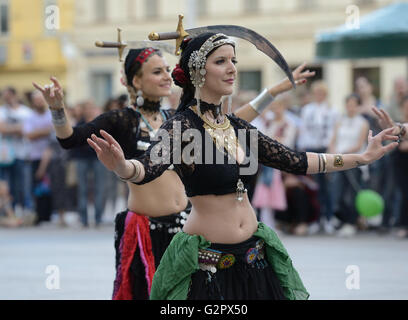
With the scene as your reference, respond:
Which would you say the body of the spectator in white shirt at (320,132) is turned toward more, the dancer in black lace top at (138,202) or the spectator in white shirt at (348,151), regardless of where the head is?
the dancer in black lace top

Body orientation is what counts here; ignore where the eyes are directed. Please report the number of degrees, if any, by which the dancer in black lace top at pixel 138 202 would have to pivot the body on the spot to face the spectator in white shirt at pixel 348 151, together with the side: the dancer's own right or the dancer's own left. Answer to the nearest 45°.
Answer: approximately 90° to the dancer's own left

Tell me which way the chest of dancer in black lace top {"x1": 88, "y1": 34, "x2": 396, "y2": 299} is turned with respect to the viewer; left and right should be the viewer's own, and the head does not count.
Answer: facing the viewer and to the right of the viewer

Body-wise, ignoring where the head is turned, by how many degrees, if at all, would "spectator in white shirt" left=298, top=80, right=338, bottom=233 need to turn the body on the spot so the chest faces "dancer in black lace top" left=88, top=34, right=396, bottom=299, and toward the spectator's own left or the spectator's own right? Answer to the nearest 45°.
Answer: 0° — they already face them

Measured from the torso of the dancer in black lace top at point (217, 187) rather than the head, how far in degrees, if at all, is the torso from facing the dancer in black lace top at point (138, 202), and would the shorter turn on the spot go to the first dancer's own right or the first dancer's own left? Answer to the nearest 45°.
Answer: approximately 180°

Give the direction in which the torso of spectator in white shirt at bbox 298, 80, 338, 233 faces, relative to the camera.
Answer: toward the camera

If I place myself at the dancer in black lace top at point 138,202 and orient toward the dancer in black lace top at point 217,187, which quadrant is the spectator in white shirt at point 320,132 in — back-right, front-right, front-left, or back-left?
back-left

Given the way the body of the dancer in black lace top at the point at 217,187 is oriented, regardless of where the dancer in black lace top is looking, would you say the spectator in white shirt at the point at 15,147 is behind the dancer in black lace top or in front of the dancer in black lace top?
behind

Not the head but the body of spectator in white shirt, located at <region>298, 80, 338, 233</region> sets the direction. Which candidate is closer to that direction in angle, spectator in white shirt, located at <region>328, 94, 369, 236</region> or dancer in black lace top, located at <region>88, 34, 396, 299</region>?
the dancer in black lace top

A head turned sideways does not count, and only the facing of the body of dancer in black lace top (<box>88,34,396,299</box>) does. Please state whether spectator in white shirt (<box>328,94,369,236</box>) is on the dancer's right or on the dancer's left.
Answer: on the dancer's left

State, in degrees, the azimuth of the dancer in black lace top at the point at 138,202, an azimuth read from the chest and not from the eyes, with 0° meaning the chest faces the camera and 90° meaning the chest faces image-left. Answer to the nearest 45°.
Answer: approximately 315°
